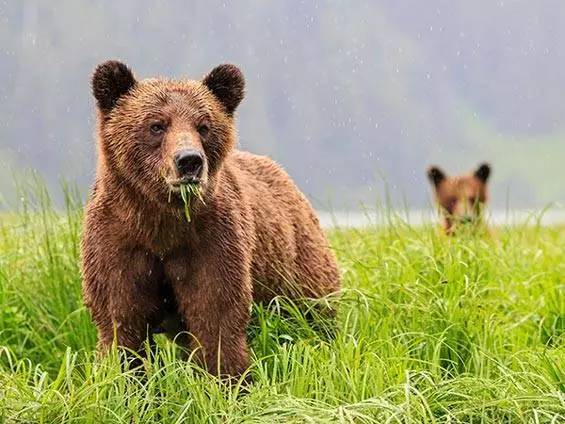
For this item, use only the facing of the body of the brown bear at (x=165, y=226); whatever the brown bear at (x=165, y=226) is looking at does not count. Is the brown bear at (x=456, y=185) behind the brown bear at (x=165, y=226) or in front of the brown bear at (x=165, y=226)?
behind

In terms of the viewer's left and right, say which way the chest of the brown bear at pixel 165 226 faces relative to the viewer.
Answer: facing the viewer and to the left of the viewer
